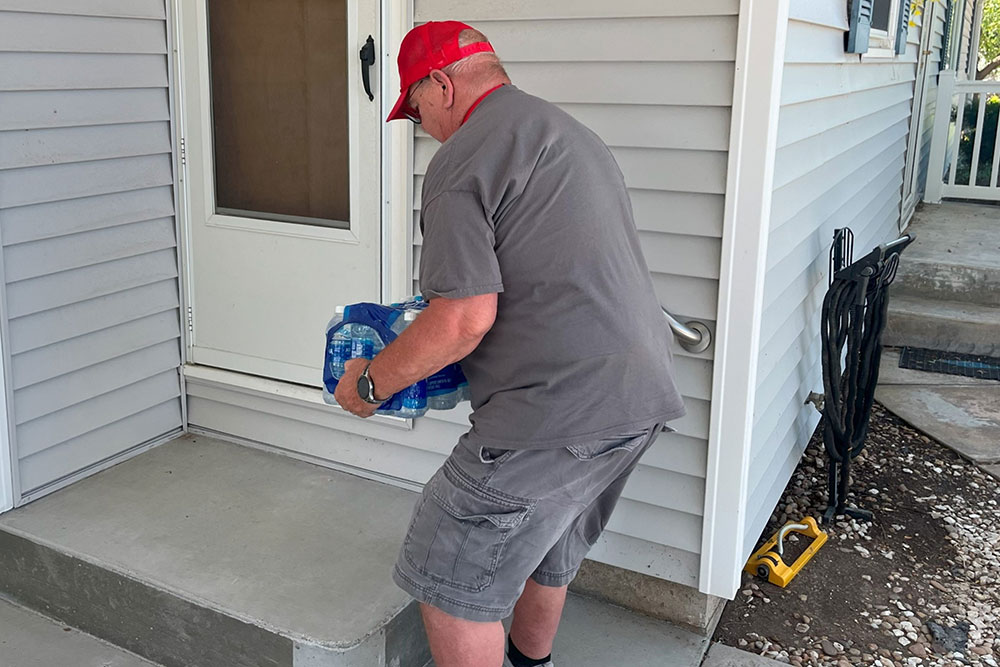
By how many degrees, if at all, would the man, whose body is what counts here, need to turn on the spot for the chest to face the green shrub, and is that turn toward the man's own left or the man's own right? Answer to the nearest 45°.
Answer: approximately 90° to the man's own right

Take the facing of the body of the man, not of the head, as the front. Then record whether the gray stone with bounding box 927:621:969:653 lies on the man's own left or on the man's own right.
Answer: on the man's own right

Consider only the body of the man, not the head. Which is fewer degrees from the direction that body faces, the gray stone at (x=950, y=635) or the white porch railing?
the white porch railing

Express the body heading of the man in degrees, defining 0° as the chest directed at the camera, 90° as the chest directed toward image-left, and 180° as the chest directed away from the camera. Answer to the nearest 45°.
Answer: approximately 135°

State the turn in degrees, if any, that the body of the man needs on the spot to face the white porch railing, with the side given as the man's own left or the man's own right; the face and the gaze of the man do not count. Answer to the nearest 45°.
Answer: approximately 90° to the man's own right

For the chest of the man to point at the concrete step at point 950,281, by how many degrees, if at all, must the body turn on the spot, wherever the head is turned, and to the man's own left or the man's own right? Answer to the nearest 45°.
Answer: approximately 90° to the man's own right
